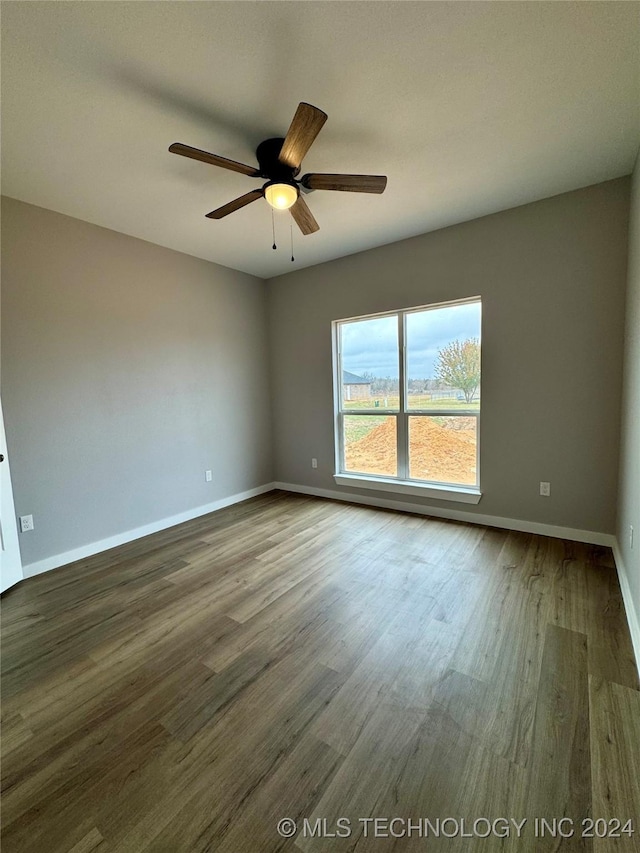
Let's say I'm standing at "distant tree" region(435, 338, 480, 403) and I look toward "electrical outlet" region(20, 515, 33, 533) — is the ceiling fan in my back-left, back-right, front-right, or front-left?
front-left

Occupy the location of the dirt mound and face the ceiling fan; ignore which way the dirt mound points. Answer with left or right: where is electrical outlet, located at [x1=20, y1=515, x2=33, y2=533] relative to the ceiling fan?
right

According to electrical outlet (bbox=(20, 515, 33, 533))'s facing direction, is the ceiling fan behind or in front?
in front

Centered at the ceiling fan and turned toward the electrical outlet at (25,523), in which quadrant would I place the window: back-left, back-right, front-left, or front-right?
back-right

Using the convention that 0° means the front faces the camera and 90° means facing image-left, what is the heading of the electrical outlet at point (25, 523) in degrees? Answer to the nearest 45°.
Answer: approximately 315°

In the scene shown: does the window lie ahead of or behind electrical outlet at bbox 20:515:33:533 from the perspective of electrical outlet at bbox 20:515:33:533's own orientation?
ahead
